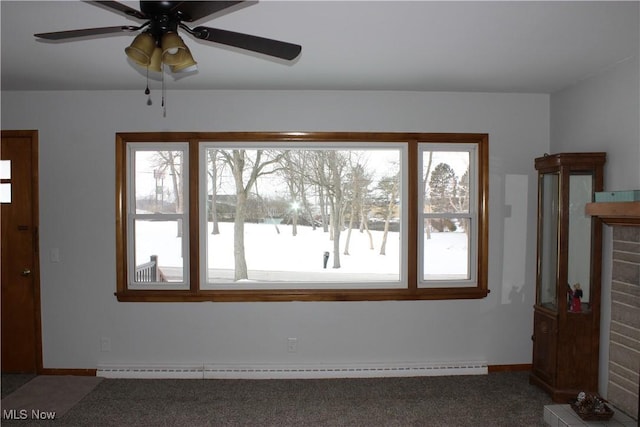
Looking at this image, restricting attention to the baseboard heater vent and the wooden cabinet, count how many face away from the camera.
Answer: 0

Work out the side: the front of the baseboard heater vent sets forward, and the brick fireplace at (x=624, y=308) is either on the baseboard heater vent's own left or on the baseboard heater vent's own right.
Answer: on the baseboard heater vent's own left

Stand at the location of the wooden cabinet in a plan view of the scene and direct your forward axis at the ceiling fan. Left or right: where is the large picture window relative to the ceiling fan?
right

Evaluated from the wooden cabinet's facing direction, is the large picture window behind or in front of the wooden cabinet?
in front

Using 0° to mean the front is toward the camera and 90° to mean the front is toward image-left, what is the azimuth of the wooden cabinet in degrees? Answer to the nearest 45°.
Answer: approximately 45°

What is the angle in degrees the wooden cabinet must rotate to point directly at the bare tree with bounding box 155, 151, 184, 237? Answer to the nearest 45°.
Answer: approximately 45° to its right

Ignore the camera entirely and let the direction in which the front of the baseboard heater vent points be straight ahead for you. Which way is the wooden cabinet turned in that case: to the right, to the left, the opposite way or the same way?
to the right

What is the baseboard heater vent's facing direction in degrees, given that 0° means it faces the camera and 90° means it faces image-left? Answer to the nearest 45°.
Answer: approximately 0°

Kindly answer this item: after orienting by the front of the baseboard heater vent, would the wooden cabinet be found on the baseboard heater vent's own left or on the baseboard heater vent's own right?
on the baseboard heater vent's own left
